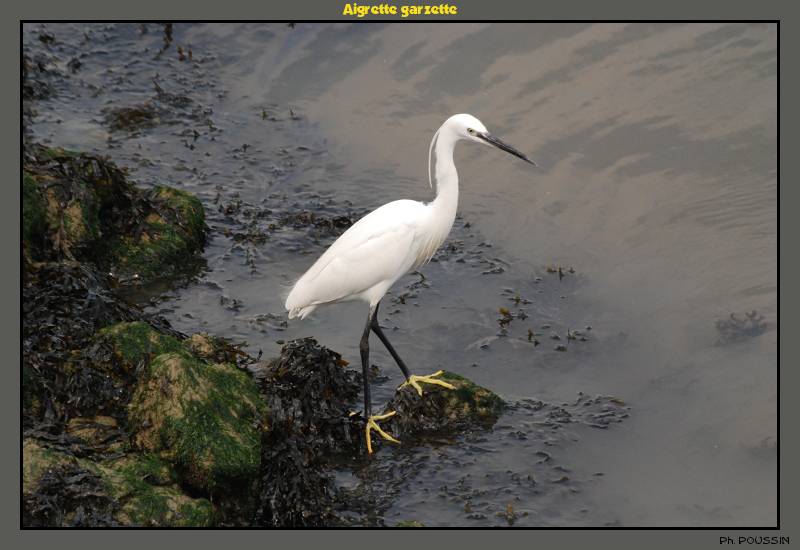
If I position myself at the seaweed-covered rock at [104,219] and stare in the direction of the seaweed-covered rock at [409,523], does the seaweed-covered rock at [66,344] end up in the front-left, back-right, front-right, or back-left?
front-right

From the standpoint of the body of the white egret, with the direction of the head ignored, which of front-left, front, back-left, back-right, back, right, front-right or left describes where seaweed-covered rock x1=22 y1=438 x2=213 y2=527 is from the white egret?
back-right

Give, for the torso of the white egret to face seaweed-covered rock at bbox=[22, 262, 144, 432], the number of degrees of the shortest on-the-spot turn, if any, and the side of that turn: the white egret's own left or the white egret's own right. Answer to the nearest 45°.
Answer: approximately 180°

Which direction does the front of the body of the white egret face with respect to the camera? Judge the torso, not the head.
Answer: to the viewer's right

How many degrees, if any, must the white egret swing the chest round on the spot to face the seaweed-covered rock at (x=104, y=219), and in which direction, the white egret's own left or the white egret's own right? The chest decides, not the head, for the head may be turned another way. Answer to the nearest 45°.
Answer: approximately 135° to the white egret's own left
